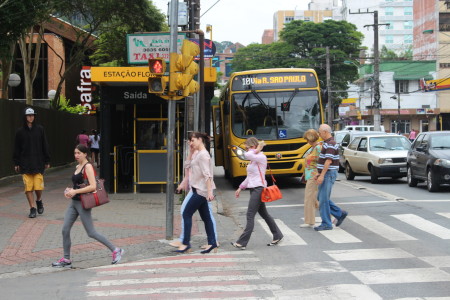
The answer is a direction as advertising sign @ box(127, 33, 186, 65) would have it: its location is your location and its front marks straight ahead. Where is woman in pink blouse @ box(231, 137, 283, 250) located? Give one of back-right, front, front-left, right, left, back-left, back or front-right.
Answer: front

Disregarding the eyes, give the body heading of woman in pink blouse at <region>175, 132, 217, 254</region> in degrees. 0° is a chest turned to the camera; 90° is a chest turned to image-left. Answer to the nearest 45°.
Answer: approximately 90°

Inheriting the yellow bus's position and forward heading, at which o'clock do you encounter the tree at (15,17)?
The tree is roughly at 2 o'clock from the yellow bus.

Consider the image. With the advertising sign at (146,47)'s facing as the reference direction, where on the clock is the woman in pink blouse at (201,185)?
The woman in pink blouse is roughly at 12 o'clock from the advertising sign.

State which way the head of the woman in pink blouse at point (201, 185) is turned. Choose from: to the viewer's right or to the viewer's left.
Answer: to the viewer's left

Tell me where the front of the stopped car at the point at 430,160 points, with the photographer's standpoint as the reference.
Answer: facing the viewer and to the right of the viewer

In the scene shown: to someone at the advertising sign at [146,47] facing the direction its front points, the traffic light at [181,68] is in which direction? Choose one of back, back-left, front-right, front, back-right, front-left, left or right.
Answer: front

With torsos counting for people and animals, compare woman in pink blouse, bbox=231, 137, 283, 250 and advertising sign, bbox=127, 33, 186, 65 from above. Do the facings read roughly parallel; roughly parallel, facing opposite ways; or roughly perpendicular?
roughly perpendicular

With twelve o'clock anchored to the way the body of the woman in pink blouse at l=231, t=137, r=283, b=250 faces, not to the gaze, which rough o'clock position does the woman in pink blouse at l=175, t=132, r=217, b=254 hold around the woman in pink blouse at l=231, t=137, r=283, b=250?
the woman in pink blouse at l=175, t=132, r=217, b=254 is roughly at 11 o'clock from the woman in pink blouse at l=231, t=137, r=283, b=250.

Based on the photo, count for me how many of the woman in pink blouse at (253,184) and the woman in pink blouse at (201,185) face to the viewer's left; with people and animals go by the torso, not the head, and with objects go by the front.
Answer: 2

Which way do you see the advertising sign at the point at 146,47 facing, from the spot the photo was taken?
facing the viewer

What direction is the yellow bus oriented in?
toward the camera
